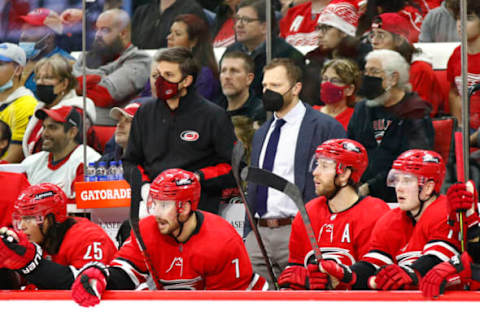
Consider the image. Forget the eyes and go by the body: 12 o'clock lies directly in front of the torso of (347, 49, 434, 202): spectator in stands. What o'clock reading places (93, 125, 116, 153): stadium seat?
The stadium seat is roughly at 2 o'clock from the spectator in stands.

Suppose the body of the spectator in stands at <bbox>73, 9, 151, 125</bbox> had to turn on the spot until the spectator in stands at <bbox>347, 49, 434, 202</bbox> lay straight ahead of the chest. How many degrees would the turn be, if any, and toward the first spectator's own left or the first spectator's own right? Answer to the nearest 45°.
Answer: approximately 90° to the first spectator's own left

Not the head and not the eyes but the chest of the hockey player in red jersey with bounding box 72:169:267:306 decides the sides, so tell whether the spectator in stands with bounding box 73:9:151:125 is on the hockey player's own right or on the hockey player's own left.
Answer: on the hockey player's own right

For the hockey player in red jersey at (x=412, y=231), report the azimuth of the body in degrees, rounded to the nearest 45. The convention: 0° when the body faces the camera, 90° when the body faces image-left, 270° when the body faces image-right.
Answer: approximately 45°

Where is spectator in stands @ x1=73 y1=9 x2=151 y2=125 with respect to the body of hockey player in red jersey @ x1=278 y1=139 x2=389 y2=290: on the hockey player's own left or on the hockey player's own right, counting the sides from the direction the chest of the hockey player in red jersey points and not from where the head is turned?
on the hockey player's own right

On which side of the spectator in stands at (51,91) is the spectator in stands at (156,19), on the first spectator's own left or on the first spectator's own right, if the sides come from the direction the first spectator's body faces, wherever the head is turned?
on the first spectator's own left

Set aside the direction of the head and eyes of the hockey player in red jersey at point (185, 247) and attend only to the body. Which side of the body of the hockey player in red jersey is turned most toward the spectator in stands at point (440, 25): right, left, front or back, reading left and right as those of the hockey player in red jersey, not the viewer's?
back

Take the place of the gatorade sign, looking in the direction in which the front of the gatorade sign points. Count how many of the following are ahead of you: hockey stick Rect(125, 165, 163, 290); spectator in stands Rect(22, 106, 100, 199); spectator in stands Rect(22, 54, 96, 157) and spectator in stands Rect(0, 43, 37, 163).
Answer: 1
